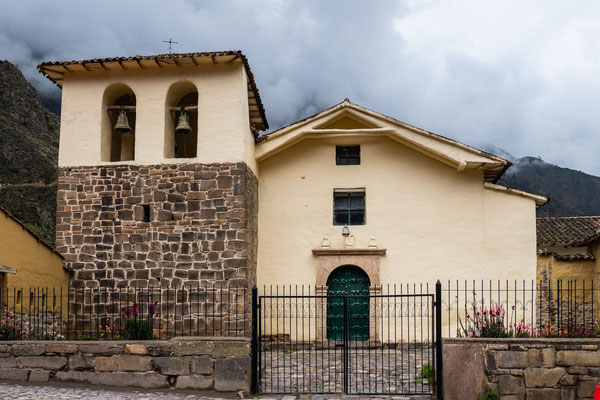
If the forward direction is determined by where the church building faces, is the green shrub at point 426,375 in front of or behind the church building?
in front

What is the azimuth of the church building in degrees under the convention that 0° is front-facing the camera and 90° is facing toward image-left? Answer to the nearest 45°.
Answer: approximately 0°

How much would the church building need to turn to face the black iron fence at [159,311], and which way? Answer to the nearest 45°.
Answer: approximately 45° to its right
